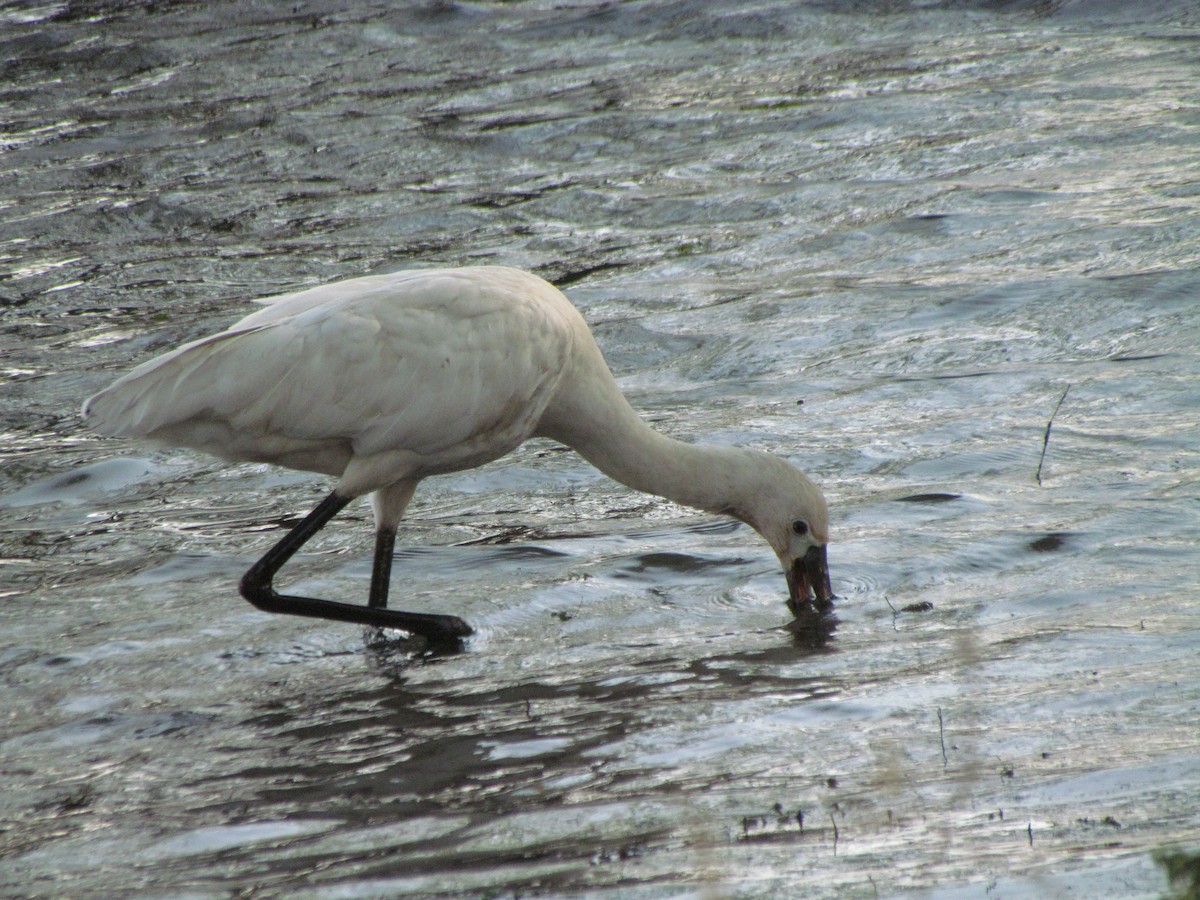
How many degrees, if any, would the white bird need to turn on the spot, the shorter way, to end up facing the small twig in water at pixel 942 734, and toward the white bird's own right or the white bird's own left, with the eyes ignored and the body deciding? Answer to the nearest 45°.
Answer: approximately 45° to the white bird's own right

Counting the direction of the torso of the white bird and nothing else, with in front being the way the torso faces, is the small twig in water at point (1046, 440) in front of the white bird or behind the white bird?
in front

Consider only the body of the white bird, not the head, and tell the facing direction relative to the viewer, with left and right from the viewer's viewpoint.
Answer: facing to the right of the viewer
